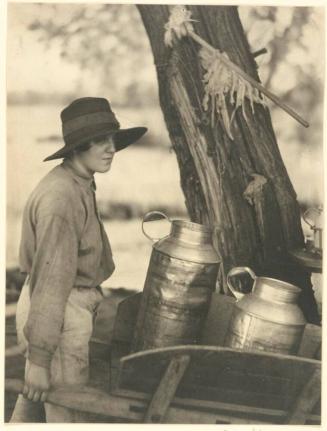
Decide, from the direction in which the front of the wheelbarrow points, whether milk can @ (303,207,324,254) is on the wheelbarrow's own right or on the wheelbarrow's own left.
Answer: on the wheelbarrow's own left

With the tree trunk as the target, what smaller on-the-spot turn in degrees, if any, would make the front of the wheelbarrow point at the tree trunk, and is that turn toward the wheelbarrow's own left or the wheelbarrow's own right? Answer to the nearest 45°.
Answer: approximately 90° to the wheelbarrow's own left

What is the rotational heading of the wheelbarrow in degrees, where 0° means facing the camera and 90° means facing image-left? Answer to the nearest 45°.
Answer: approximately 270°
